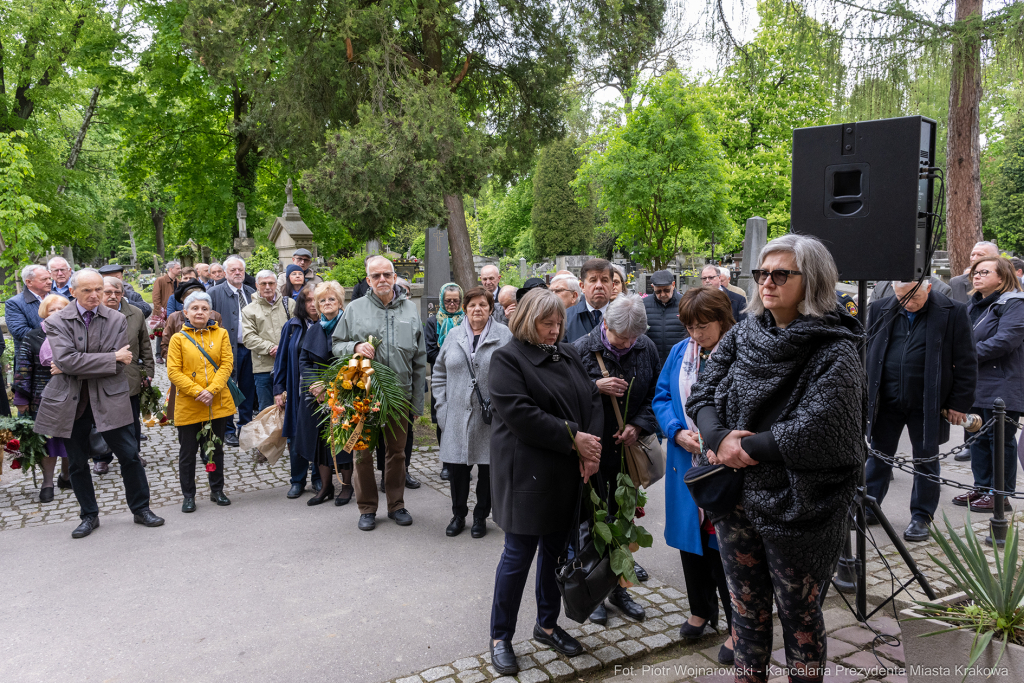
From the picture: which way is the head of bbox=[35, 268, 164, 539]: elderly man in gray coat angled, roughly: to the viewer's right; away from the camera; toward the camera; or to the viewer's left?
toward the camera

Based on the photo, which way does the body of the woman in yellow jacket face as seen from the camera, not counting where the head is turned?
toward the camera

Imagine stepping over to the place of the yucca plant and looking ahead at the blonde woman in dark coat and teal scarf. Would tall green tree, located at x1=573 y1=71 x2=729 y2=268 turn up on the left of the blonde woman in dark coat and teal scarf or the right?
right

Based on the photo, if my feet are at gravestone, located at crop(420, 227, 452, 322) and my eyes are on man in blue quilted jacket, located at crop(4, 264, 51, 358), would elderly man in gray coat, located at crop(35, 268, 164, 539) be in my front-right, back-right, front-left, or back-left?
front-left

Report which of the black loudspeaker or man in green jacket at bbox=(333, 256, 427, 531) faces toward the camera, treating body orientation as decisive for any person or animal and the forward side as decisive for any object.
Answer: the man in green jacket

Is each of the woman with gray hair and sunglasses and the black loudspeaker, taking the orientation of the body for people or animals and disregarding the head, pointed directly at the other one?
no

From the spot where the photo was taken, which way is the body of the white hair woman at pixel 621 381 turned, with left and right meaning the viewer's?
facing the viewer

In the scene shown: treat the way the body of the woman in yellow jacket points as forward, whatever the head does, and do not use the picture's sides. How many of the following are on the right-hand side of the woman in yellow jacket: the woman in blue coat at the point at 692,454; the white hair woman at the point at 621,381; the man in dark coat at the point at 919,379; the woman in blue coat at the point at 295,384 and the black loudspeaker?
0

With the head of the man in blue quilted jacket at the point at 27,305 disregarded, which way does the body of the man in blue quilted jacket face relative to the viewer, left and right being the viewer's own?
facing the viewer and to the right of the viewer

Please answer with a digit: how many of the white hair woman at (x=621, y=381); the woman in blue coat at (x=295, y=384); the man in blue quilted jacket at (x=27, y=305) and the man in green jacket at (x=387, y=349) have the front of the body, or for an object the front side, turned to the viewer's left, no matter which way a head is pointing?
0

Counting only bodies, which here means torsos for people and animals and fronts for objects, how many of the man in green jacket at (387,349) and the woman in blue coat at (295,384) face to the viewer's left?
0

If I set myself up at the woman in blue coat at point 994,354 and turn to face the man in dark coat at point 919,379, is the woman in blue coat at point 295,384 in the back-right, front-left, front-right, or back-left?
front-right

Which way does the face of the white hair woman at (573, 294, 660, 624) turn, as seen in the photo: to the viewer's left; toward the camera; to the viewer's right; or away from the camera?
toward the camera

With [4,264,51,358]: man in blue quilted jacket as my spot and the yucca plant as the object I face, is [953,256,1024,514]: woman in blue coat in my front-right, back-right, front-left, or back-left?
front-left
